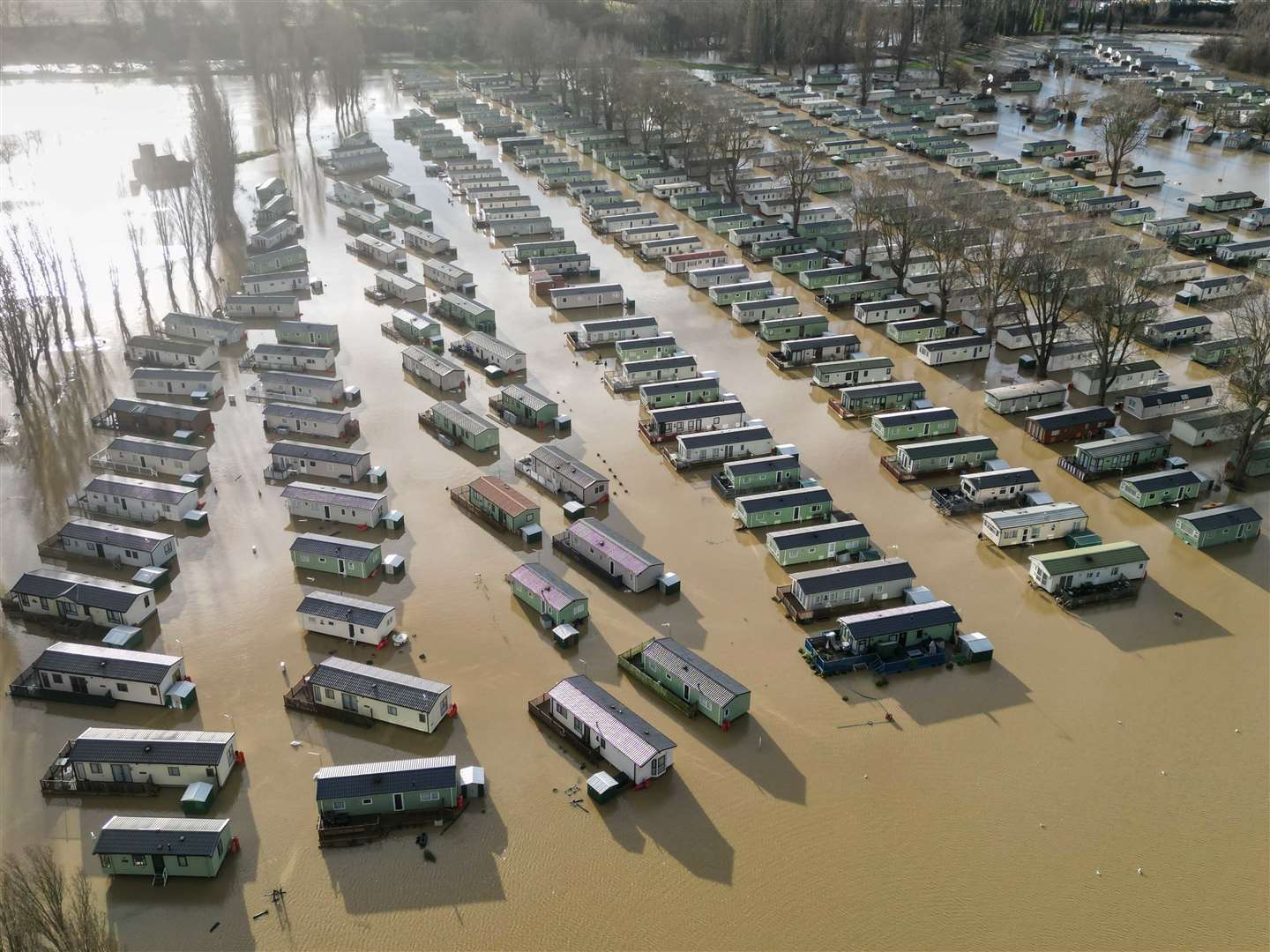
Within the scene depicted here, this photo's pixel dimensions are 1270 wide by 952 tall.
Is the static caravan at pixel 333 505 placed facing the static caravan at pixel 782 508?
no

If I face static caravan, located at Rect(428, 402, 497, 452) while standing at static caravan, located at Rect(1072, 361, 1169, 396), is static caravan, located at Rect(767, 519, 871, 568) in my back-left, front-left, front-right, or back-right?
front-left

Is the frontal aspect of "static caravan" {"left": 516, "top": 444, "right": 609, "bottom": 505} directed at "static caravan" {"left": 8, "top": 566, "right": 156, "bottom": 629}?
no

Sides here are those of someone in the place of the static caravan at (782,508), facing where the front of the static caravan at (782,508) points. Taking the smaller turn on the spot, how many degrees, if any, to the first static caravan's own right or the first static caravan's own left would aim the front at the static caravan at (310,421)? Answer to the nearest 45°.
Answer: approximately 45° to the first static caravan's own right

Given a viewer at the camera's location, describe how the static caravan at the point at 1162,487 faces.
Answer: facing the viewer and to the left of the viewer

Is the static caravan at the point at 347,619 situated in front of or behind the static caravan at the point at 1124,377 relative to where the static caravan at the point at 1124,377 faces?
in front

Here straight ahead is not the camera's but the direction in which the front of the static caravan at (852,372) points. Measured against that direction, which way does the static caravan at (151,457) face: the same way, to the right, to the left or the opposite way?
the same way

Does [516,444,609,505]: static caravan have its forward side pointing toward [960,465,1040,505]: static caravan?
no

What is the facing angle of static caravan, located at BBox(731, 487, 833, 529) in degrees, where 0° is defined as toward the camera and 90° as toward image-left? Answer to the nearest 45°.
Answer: approximately 45°
